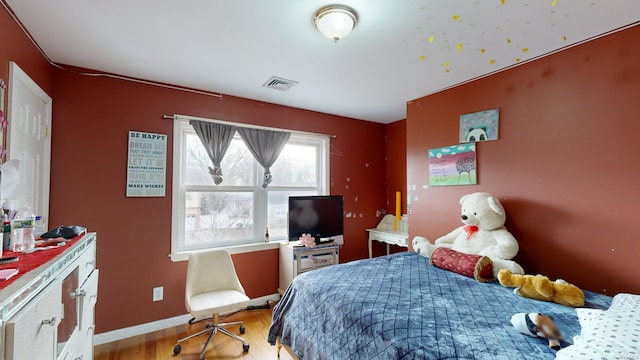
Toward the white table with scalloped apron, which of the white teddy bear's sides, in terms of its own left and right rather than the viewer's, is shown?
right

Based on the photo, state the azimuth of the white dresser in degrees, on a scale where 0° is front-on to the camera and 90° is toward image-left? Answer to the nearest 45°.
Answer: approximately 315°

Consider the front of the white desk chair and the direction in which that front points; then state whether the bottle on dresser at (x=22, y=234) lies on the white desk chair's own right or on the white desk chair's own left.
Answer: on the white desk chair's own right

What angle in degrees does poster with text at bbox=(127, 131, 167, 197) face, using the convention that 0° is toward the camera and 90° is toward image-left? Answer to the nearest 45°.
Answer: approximately 0°

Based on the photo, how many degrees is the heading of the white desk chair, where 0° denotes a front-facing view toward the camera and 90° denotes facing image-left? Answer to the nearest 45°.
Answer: approximately 315°

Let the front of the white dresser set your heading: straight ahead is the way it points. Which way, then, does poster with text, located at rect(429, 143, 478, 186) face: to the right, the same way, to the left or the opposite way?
the opposite way
